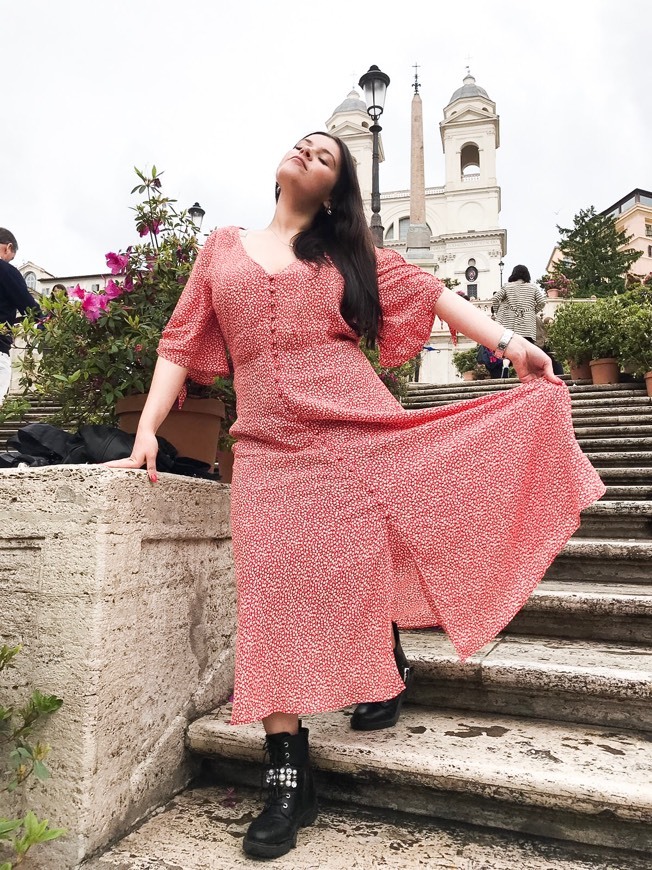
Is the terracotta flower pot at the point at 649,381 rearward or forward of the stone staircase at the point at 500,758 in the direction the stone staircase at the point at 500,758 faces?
rearward

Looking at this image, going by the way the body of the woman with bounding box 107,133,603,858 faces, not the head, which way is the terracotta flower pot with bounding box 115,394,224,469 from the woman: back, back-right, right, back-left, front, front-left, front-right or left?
back-right

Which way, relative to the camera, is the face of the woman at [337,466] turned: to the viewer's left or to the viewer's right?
to the viewer's left

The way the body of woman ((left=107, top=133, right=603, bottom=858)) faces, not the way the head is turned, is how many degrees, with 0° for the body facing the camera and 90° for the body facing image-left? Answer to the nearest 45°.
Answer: approximately 0°

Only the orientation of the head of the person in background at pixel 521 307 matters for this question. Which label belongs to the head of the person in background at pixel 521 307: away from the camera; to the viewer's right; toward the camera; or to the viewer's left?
away from the camera

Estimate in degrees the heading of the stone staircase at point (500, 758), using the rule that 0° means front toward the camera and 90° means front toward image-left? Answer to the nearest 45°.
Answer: approximately 0°

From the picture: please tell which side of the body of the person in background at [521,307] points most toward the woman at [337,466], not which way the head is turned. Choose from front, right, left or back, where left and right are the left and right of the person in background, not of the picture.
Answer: back

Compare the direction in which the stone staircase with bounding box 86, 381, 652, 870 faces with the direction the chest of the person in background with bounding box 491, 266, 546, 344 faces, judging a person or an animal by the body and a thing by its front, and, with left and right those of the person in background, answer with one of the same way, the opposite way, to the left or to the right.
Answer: the opposite way

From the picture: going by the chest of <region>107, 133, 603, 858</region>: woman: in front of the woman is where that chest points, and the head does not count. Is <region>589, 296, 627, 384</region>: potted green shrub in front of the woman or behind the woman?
behind

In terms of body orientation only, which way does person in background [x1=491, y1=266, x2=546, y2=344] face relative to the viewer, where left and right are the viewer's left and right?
facing away from the viewer

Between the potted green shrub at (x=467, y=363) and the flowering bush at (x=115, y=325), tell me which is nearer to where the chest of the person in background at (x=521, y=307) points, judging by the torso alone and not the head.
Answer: the potted green shrub

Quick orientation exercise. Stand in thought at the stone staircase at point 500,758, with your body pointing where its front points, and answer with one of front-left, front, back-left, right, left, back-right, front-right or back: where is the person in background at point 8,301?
back-right

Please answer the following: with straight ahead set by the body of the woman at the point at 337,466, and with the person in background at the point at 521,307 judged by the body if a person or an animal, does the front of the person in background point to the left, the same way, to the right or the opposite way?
the opposite way
